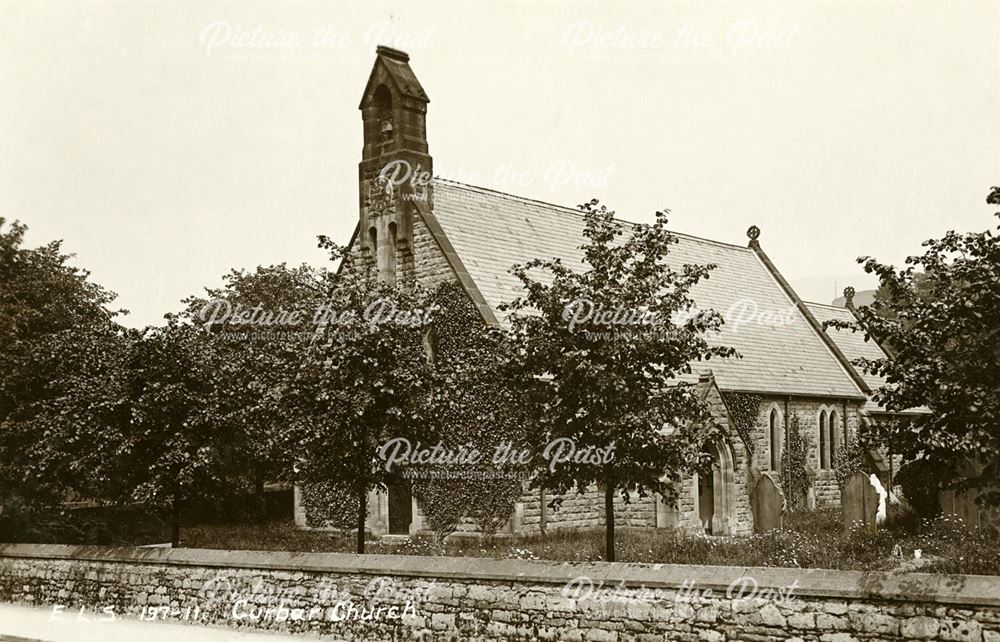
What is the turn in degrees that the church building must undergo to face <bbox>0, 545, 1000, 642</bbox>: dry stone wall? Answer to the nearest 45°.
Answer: approximately 45° to its left

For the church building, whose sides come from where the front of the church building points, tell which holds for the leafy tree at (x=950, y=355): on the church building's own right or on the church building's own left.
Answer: on the church building's own left

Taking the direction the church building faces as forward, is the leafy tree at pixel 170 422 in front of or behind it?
in front
